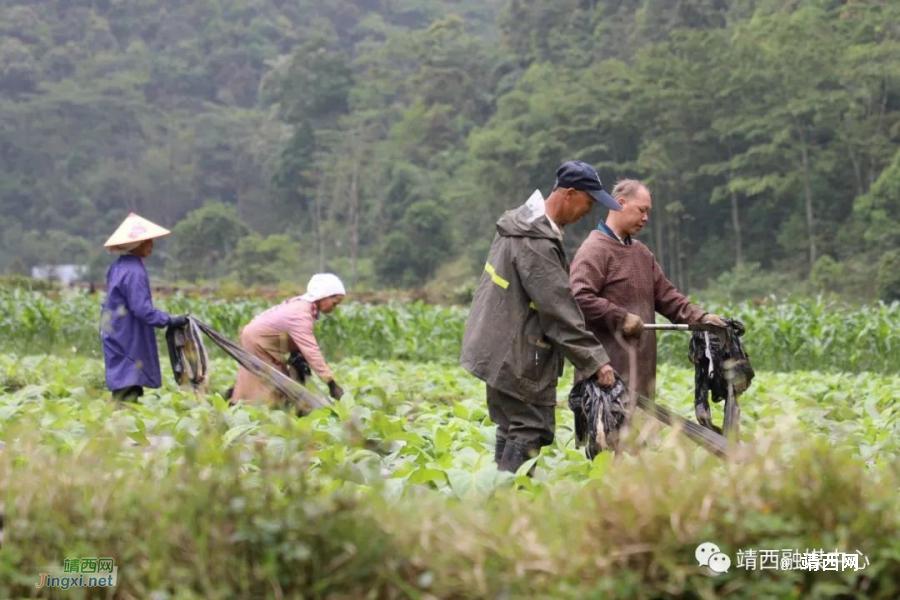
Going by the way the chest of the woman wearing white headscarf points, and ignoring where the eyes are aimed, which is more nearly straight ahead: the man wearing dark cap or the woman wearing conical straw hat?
the man wearing dark cap

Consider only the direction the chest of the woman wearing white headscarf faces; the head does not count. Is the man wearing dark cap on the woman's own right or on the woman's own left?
on the woman's own right

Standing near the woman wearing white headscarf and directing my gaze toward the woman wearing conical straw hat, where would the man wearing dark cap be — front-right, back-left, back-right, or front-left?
back-left

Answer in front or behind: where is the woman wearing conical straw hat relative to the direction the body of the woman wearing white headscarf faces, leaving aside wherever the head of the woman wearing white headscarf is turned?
behind

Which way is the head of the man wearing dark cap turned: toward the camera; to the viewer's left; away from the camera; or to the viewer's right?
to the viewer's right

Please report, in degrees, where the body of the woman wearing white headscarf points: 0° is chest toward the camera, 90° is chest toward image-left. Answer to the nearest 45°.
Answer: approximately 270°

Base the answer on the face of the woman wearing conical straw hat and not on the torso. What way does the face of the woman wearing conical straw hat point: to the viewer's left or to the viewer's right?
to the viewer's right
